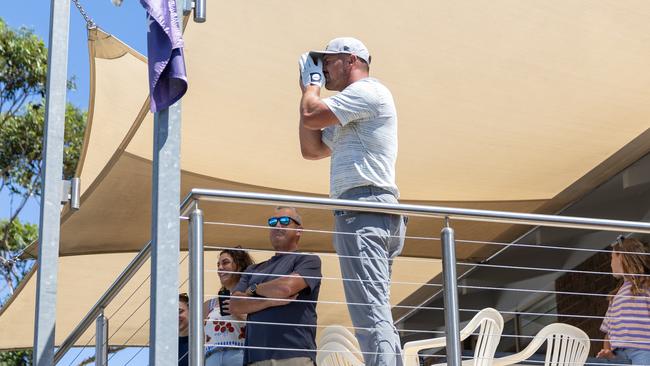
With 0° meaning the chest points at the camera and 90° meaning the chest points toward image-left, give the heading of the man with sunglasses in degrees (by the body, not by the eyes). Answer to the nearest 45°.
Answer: approximately 45°

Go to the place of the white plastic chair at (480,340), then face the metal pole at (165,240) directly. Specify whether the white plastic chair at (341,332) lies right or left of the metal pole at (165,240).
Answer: right

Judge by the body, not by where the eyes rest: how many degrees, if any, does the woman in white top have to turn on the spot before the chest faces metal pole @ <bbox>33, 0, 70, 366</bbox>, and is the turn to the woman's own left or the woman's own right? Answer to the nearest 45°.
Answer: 0° — they already face it

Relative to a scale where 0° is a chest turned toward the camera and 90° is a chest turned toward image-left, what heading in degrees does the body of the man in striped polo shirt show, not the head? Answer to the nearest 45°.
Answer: approximately 90°

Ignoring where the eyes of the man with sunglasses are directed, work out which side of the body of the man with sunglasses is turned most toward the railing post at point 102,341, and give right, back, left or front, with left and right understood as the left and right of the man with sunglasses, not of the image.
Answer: right
